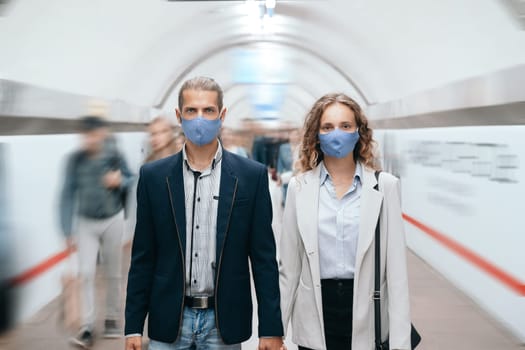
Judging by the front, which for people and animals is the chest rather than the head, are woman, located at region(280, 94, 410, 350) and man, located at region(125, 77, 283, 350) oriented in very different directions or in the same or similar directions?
same or similar directions

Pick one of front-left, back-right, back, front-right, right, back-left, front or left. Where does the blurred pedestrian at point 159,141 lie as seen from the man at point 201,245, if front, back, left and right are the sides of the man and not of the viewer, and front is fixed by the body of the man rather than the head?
back

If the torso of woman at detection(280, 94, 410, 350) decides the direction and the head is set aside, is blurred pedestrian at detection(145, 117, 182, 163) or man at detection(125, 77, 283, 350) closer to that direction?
the man

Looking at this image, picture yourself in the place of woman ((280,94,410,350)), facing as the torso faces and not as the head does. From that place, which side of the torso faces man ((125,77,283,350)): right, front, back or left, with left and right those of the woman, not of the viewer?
right

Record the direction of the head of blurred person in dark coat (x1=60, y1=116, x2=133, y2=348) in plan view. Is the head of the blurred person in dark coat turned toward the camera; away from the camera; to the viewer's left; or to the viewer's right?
toward the camera

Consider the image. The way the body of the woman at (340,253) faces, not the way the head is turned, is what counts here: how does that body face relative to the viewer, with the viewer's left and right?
facing the viewer

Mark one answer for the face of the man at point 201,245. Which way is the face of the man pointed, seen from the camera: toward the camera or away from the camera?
toward the camera

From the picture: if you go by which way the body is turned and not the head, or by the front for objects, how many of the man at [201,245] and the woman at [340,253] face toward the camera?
2

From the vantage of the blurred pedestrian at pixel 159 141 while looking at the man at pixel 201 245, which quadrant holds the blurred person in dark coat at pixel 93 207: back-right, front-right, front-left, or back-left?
front-right

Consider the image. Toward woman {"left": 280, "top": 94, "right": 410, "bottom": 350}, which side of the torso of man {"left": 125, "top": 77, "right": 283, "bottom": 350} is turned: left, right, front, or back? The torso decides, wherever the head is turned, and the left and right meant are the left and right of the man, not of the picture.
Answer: left

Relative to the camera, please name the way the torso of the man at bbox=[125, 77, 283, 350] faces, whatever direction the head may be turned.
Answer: toward the camera
